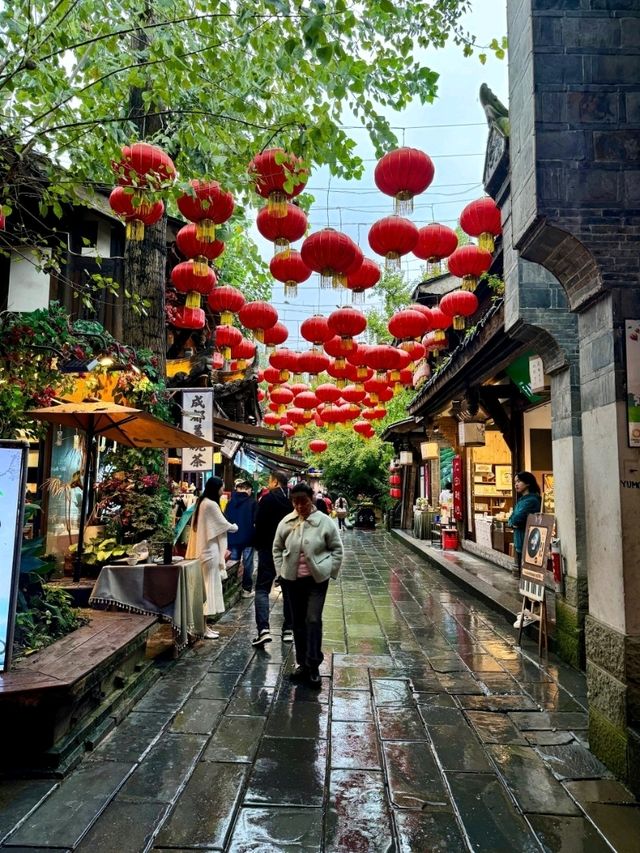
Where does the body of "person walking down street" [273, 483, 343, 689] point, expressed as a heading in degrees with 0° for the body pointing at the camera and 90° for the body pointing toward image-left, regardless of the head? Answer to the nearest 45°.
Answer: approximately 0°

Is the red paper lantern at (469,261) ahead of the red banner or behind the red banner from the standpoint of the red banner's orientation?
ahead

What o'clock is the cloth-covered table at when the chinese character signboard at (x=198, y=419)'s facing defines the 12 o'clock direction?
The cloth-covered table is roughly at 12 o'clock from the chinese character signboard.

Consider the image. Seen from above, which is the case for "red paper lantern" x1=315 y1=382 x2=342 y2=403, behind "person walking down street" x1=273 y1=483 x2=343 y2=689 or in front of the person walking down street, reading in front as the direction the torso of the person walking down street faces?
behind
